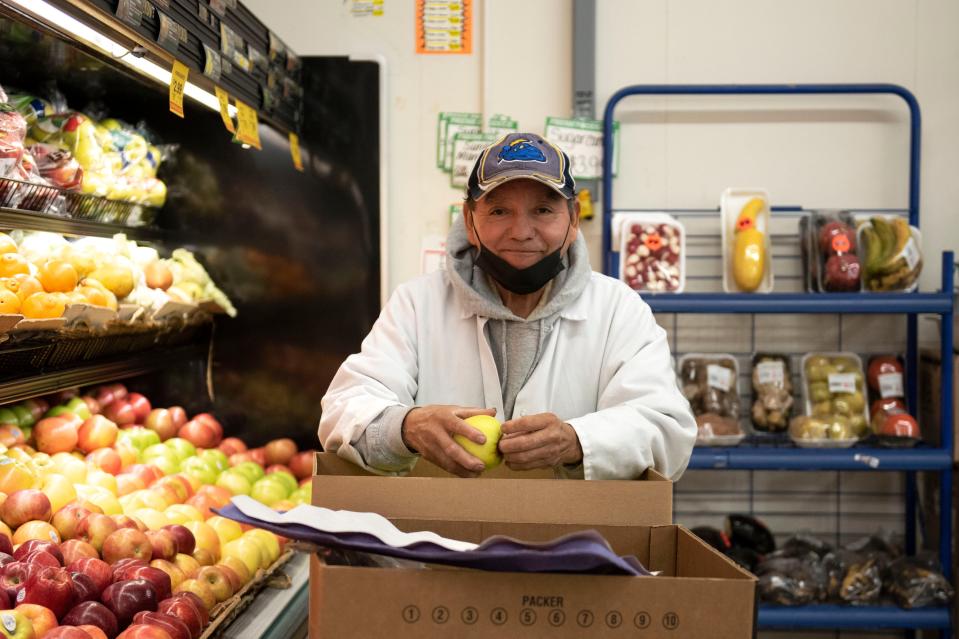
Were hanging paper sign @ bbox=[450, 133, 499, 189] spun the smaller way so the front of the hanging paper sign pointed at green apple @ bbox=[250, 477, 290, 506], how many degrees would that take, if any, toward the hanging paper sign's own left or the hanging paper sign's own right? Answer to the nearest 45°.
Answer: approximately 45° to the hanging paper sign's own right

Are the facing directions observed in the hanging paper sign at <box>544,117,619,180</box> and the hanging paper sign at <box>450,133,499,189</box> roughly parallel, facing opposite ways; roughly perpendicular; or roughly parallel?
roughly parallel

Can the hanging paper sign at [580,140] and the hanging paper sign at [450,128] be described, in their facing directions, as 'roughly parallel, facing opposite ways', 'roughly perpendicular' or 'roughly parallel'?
roughly parallel

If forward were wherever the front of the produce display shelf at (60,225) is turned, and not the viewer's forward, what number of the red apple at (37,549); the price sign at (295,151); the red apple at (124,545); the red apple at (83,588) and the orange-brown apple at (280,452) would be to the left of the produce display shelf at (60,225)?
2

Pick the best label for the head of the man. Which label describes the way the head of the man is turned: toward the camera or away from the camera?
toward the camera

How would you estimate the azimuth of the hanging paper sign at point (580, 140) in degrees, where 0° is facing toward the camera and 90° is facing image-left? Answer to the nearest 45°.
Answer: approximately 0°

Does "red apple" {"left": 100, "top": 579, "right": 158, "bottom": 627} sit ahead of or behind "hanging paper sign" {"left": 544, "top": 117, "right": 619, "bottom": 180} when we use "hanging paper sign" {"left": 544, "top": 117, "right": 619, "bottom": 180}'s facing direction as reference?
ahead

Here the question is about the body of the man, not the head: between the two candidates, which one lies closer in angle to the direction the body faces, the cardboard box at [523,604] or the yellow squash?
the cardboard box

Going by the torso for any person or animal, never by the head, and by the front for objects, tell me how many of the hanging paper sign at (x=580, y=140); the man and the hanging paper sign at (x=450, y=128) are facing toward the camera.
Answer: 3

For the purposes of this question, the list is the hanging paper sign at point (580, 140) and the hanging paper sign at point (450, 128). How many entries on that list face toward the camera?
2

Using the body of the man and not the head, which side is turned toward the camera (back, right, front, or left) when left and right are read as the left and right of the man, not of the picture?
front

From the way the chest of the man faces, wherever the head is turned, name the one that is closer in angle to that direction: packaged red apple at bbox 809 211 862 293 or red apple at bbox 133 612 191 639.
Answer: the red apple

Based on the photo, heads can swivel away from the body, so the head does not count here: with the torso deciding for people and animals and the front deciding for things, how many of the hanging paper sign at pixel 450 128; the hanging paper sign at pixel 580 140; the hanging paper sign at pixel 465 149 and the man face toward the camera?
4

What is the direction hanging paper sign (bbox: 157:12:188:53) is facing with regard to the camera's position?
facing the viewer and to the right of the viewer

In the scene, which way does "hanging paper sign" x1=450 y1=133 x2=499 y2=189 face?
toward the camera

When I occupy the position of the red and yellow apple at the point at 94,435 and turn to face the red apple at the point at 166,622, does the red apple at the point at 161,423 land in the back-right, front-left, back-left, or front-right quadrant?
back-left
